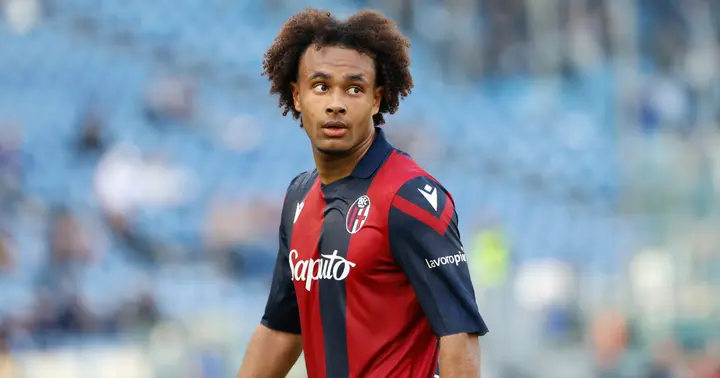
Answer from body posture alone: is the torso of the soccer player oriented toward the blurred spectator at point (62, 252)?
no

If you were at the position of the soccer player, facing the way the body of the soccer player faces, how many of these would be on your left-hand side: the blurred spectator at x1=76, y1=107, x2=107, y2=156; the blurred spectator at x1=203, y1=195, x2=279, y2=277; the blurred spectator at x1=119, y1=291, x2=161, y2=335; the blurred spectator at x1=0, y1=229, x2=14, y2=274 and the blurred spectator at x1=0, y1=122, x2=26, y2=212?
0

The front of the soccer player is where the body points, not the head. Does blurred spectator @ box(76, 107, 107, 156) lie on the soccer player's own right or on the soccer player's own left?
on the soccer player's own right

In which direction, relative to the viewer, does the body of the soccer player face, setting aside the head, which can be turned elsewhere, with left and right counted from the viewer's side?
facing the viewer and to the left of the viewer

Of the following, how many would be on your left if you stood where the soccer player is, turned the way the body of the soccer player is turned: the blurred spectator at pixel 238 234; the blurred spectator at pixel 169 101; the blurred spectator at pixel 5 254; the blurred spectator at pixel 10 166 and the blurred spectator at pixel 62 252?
0

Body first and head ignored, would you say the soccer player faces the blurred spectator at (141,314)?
no

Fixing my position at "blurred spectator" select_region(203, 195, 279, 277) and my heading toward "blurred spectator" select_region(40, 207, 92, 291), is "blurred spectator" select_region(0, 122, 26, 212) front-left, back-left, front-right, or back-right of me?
front-right

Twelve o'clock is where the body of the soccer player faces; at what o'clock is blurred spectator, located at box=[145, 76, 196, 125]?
The blurred spectator is roughly at 4 o'clock from the soccer player.

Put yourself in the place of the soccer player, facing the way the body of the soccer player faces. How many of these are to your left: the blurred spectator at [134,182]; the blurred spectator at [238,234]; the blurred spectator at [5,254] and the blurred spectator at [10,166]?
0

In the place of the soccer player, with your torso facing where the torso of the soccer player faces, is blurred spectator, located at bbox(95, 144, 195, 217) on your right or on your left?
on your right

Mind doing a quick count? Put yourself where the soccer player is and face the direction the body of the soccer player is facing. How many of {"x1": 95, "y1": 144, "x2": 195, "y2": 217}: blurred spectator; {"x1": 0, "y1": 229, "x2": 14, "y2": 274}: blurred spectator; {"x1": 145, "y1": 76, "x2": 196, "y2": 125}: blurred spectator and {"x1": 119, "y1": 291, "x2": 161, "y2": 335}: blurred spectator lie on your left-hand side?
0

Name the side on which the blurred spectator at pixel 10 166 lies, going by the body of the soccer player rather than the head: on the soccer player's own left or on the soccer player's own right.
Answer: on the soccer player's own right

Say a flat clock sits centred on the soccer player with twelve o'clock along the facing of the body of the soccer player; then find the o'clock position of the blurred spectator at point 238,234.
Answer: The blurred spectator is roughly at 4 o'clock from the soccer player.

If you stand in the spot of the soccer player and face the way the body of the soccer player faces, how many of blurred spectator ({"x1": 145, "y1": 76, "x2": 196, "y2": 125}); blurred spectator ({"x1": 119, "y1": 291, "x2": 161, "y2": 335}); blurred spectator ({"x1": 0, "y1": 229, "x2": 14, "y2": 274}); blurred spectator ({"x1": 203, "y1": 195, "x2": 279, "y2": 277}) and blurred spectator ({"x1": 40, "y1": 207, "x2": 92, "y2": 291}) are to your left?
0

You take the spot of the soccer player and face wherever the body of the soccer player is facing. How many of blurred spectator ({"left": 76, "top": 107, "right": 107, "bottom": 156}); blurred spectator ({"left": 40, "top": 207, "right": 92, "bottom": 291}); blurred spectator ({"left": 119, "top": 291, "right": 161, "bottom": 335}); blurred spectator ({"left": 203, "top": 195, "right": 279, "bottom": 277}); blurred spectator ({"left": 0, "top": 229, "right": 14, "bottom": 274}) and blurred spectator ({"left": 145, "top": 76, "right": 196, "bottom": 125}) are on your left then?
0
